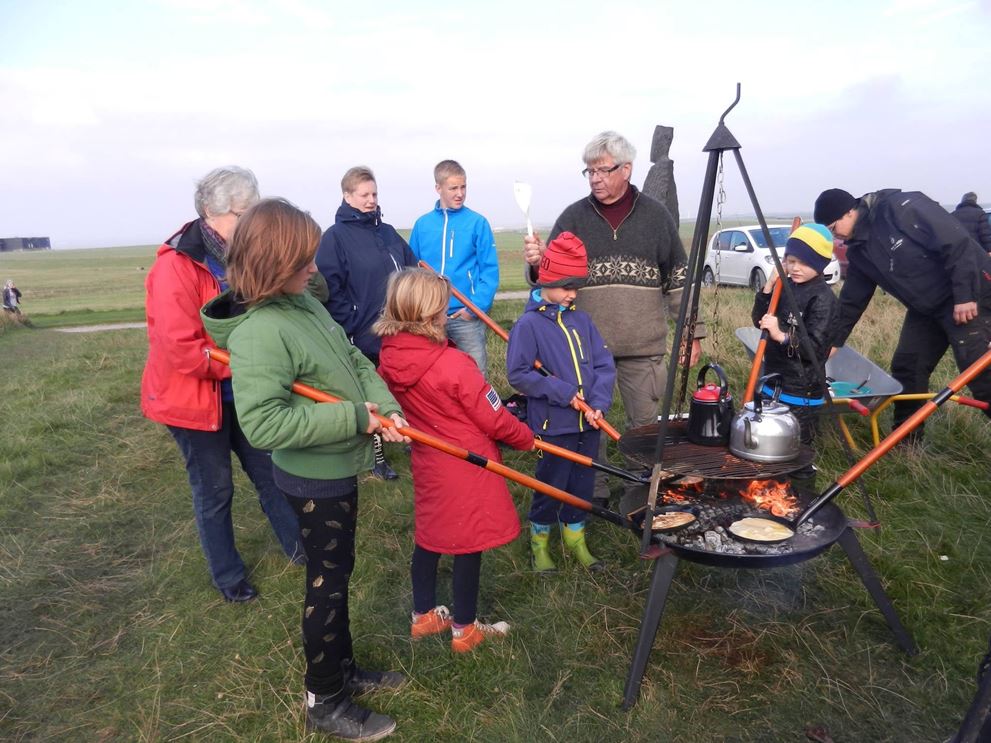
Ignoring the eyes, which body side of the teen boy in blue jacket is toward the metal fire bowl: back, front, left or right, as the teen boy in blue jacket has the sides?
front

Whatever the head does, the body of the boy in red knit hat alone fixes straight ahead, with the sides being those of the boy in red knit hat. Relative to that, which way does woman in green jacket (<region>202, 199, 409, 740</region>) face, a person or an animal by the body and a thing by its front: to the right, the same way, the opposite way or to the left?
to the left

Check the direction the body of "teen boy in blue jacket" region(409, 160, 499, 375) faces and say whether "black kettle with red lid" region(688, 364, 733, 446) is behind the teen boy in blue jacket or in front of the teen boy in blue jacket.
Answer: in front

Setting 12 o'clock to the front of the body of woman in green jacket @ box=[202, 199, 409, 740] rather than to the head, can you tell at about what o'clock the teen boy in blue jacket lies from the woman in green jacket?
The teen boy in blue jacket is roughly at 10 o'clock from the woman in green jacket.

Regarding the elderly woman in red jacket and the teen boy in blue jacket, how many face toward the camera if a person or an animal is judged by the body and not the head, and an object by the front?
1

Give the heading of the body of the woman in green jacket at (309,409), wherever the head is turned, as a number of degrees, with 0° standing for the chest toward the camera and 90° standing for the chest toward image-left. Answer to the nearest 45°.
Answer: approximately 270°

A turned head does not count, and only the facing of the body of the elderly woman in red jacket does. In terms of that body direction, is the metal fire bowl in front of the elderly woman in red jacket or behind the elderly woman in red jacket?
in front

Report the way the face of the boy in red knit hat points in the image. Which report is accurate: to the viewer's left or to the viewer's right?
to the viewer's right

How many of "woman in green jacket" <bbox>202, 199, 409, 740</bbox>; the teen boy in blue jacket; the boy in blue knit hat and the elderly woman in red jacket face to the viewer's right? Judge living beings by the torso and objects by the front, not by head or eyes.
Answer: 2

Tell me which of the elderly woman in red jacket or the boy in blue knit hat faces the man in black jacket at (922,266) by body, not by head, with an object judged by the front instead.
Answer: the elderly woman in red jacket

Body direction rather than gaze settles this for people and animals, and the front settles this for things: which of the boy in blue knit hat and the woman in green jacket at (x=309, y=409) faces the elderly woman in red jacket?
the boy in blue knit hat

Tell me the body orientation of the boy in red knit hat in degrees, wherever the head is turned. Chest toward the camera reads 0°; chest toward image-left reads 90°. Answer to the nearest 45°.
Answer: approximately 315°

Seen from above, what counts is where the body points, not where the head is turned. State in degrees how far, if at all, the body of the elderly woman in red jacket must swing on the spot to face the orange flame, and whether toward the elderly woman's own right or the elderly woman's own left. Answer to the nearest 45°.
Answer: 0° — they already face it

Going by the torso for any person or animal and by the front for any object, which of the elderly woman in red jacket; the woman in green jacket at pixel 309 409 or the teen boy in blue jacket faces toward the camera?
the teen boy in blue jacket

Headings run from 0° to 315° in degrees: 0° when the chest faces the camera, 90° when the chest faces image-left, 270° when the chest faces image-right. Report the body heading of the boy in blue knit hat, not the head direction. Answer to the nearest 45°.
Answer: approximately 45°

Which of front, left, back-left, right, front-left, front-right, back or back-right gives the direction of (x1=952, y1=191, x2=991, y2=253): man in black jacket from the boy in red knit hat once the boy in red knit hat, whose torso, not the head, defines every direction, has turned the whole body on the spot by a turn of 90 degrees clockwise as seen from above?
back

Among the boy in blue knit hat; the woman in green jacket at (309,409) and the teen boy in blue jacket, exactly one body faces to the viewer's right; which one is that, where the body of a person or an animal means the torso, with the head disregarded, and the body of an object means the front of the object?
the woman in green jacket

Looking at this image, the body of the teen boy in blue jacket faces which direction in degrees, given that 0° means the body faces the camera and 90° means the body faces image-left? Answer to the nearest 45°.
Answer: approximately 0°
